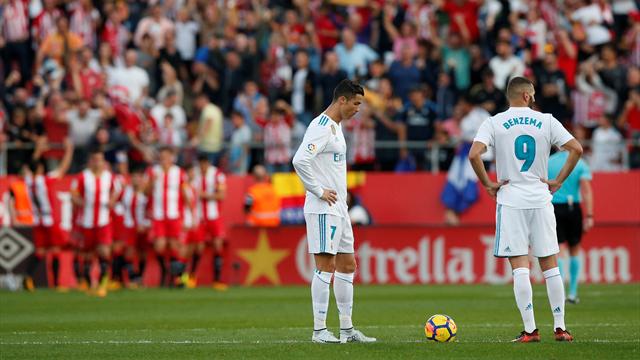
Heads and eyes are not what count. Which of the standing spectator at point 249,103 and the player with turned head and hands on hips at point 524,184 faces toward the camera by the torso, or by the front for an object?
the standing spectator

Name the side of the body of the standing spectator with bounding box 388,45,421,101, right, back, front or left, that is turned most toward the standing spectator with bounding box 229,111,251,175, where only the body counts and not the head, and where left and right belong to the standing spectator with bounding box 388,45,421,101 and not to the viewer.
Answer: right

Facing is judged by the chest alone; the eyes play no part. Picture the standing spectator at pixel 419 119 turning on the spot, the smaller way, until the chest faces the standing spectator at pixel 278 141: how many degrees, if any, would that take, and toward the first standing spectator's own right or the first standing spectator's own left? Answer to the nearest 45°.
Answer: approximately 90° to the first standing spectator's own right

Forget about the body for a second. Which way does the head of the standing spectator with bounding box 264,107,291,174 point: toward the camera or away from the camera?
toward the camera

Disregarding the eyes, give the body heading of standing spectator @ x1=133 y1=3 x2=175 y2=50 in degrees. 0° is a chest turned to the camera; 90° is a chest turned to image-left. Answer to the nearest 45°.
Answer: approximately 0°

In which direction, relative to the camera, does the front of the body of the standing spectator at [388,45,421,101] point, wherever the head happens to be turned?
toward the camera

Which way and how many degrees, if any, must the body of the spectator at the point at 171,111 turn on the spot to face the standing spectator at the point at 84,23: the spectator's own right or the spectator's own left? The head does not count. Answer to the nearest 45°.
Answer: approximately 135° to the spectator's own right

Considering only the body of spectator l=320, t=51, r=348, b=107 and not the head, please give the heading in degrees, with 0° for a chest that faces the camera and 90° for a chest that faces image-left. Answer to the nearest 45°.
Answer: approximately 0°

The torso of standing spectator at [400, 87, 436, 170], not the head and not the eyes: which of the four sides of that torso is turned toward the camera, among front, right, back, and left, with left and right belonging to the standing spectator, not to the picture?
front

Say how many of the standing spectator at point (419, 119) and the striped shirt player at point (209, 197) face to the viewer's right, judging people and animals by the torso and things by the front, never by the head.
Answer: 0

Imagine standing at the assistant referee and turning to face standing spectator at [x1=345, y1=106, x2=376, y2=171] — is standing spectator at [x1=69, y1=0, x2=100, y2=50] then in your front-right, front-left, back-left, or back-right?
front-left

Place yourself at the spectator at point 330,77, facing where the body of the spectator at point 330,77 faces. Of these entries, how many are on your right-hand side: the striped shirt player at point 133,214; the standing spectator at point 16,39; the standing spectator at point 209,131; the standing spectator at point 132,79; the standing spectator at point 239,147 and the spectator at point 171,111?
6
